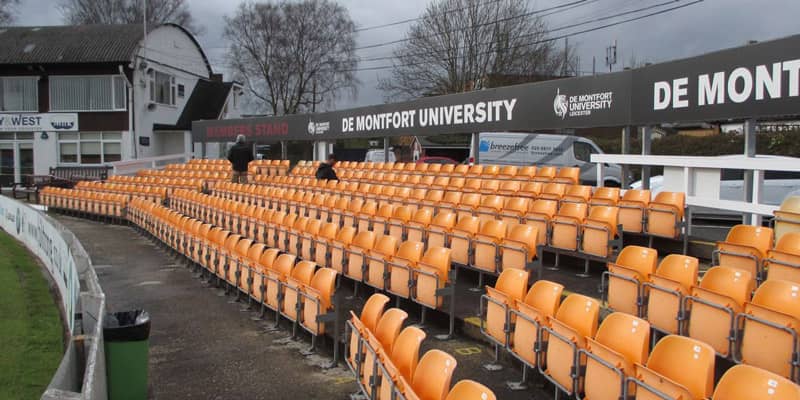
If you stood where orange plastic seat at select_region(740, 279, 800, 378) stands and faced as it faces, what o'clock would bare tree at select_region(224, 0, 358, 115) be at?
The bare tree is roughly at 3 o'clock from the orange plastic seat.

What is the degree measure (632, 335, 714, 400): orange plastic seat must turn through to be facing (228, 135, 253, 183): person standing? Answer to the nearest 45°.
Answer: approximately 90° to its right

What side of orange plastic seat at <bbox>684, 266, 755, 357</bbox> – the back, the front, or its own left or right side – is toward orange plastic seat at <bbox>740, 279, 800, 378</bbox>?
left

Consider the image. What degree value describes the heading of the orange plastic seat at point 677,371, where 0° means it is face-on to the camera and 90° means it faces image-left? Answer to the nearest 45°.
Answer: approximately 45°

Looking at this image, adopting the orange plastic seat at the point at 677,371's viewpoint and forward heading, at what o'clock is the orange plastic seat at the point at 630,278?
the orange plastic seat at the point at 630,278 is roughly at 4 o'clock from the orange plastic seat at the point at 677,371.

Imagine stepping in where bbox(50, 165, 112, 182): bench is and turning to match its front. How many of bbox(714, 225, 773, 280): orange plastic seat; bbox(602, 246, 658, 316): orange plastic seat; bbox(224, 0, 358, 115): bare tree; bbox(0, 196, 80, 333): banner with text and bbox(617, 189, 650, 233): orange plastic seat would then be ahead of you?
4

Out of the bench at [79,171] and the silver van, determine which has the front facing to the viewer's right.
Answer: the silver van

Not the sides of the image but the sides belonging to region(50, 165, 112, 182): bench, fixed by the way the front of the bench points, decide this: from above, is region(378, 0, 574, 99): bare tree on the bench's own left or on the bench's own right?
on the bench's own left

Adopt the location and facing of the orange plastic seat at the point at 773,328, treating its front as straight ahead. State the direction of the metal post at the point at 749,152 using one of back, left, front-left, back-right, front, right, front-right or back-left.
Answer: back-right

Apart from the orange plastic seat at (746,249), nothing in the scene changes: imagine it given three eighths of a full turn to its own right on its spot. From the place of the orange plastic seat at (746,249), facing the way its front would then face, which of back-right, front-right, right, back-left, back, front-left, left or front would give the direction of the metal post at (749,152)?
front

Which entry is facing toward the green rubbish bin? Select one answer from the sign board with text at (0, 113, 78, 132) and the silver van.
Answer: the sign board with text
